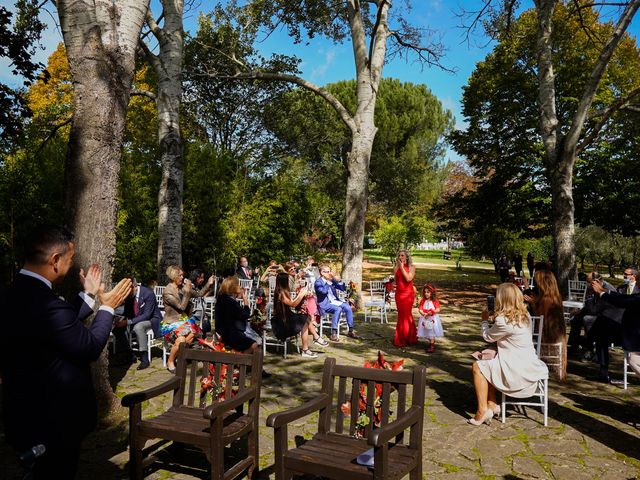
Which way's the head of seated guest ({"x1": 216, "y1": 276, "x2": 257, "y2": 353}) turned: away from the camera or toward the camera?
away from the camera

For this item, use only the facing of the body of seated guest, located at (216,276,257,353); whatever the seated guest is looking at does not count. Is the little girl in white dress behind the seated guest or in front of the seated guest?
in front

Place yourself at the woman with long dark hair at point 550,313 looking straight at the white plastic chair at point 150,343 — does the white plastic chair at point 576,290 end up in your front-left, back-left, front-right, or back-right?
back-right

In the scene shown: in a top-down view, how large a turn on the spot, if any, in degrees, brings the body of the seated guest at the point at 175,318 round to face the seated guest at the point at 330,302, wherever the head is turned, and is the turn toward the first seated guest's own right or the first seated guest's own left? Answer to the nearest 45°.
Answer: approximately 90° to the first seated guest's own left

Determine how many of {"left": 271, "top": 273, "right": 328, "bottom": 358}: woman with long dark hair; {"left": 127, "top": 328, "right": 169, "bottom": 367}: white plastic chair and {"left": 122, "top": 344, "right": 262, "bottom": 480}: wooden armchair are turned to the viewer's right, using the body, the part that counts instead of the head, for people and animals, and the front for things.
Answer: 2

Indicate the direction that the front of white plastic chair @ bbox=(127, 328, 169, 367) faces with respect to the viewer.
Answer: facing to the right of the viewer

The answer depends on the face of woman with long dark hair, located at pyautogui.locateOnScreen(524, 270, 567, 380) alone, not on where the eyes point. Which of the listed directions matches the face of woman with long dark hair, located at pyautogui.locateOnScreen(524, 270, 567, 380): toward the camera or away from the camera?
away from the camera

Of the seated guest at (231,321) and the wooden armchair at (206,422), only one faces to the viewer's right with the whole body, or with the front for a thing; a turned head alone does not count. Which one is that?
the seated guest

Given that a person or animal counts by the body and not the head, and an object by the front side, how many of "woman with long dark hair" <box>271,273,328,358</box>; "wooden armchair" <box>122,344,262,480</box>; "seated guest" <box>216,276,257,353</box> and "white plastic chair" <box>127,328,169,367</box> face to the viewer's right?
3

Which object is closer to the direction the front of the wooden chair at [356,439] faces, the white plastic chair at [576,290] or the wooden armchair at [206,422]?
the wooden armchair

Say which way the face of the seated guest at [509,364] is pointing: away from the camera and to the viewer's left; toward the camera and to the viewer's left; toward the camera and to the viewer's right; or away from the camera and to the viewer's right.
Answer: away from the camera and to the viewer's left

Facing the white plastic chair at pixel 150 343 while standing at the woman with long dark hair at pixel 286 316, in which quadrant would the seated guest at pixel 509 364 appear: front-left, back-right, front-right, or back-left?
back-left

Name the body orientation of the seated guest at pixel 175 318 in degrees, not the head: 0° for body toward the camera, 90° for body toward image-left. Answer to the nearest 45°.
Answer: approximately 315°

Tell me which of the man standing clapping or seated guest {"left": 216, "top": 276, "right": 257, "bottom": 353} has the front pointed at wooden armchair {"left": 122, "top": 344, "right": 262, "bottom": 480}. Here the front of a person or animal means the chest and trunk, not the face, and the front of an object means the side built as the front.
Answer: the man standing clapping

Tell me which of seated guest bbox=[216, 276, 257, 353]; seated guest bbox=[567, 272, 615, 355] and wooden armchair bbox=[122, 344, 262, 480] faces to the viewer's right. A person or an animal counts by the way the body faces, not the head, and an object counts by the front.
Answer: seated guest bbox=[216, 276, 257, 353]

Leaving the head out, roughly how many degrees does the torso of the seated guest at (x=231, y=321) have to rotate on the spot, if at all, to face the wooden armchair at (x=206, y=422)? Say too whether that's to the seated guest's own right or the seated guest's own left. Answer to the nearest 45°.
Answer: approximately 90° to the seated guest's own right
